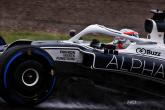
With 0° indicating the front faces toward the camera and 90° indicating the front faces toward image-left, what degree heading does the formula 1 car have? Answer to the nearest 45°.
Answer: approximately 90°
